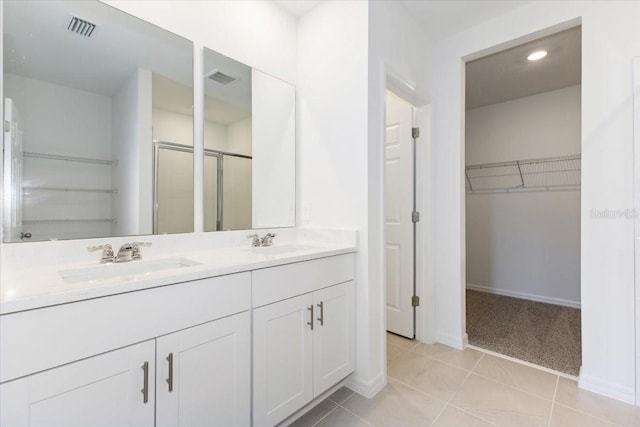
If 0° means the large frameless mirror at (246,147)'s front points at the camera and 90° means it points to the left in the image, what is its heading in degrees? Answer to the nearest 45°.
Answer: approximately 315°

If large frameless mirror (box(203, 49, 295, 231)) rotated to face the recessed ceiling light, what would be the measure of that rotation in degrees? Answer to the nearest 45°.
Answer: approximately 45° to its left

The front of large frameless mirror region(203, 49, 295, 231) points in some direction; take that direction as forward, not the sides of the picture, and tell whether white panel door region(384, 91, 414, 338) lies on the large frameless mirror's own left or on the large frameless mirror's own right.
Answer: on the large frameless mirror's own left

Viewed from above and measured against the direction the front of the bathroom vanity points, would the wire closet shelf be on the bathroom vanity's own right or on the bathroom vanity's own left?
on the bathroom vanity's own left

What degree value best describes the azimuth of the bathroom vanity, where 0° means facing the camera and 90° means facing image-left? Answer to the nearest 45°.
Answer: approximately 315°
